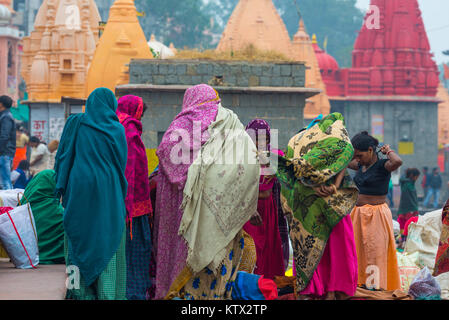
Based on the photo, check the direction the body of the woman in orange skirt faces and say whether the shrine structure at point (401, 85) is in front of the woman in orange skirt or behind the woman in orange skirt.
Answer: behind

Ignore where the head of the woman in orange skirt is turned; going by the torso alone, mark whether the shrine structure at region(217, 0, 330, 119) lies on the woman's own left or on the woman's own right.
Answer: on the woman's own right

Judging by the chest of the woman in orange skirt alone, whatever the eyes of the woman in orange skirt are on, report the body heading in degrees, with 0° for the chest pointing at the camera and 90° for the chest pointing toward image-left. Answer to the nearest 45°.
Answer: approximately 45°

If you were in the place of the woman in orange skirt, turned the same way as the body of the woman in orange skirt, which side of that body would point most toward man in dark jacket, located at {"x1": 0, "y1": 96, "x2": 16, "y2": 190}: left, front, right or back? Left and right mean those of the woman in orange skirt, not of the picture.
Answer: right

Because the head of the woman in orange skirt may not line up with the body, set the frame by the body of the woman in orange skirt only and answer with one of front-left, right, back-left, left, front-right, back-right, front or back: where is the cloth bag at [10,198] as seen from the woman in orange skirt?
front-right

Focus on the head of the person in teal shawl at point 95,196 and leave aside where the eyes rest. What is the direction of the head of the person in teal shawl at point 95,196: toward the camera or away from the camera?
away from the camera

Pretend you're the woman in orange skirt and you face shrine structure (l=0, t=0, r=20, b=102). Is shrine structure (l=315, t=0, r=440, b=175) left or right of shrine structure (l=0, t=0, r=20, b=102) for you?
right

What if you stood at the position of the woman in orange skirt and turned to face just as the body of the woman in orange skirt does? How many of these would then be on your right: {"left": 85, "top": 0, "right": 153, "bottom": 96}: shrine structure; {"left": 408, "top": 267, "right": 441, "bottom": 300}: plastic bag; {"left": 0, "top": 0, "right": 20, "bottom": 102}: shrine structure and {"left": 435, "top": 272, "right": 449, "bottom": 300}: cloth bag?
2
